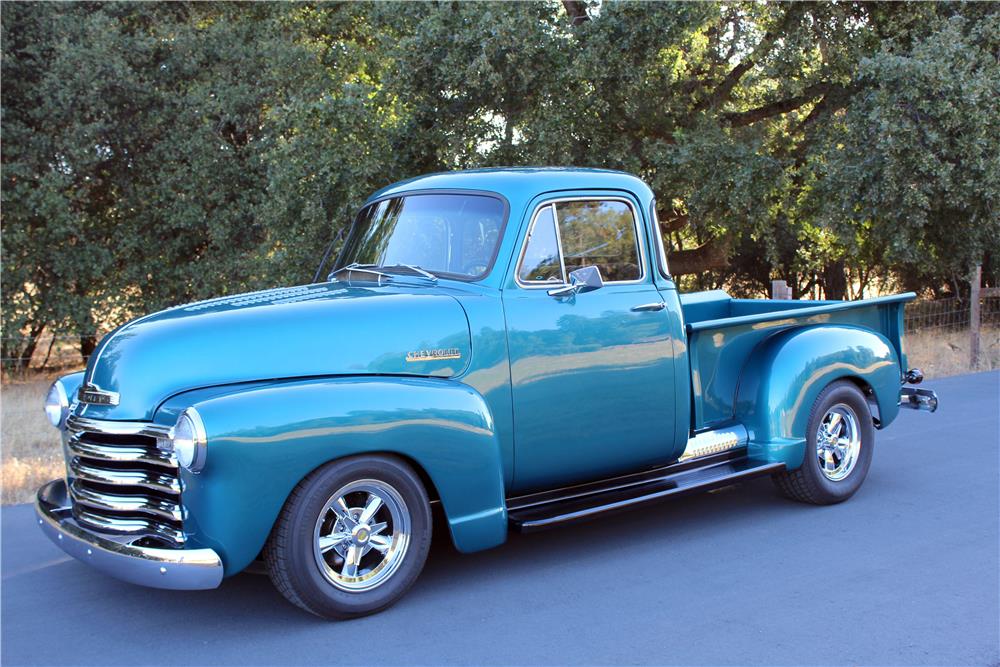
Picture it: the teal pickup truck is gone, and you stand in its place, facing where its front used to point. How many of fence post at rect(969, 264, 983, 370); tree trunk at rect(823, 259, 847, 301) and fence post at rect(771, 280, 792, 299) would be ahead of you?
0

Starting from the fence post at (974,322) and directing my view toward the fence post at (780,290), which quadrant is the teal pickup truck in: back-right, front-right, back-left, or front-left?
front-left

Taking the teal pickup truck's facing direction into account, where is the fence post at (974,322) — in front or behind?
behind

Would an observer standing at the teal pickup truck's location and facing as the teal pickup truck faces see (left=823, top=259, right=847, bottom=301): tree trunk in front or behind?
behind

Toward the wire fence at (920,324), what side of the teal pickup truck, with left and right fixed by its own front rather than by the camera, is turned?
back
